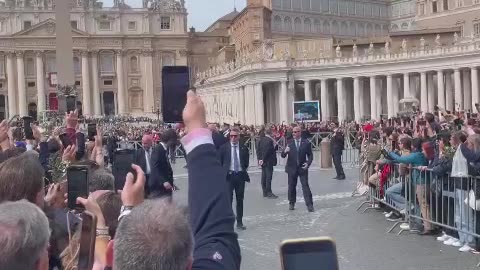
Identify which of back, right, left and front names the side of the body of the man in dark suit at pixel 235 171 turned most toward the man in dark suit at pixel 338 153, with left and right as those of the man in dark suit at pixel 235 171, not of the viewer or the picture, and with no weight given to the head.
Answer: back

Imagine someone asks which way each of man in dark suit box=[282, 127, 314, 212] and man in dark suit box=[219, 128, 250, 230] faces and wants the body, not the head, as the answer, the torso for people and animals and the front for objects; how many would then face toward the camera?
2

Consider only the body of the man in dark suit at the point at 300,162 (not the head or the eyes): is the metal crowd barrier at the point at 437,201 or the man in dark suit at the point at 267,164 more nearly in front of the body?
the metal crowd barrier

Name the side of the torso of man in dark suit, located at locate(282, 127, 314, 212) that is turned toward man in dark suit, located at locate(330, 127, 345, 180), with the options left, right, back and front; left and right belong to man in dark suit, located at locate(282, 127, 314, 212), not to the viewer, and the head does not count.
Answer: back

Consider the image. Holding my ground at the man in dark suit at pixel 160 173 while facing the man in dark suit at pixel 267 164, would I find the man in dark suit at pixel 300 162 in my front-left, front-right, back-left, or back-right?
front-right

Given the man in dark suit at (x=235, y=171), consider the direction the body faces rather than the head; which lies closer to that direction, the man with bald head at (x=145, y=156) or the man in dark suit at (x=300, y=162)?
the man with bald head

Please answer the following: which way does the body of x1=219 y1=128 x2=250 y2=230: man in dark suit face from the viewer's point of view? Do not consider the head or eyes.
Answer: toward the camera

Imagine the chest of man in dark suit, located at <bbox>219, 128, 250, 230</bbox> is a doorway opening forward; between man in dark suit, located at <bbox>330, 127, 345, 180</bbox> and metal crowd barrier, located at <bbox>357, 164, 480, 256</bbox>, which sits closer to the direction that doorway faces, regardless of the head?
the metal crowd barrier

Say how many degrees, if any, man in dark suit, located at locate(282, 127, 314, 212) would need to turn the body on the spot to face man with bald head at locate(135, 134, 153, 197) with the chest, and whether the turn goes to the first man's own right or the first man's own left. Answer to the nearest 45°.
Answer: approximately 45° to the first man's own right

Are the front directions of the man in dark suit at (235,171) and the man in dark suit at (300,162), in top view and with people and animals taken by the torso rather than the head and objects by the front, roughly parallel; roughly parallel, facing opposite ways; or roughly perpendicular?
roughly parallel

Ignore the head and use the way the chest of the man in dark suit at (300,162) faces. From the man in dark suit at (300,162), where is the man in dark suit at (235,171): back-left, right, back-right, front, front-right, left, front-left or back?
front-right

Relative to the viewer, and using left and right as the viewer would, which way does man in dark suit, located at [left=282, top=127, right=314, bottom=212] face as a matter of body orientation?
facing the viewer

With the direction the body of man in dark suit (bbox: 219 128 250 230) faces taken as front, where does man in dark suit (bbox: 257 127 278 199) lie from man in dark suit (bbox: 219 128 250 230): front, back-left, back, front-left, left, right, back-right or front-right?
back
